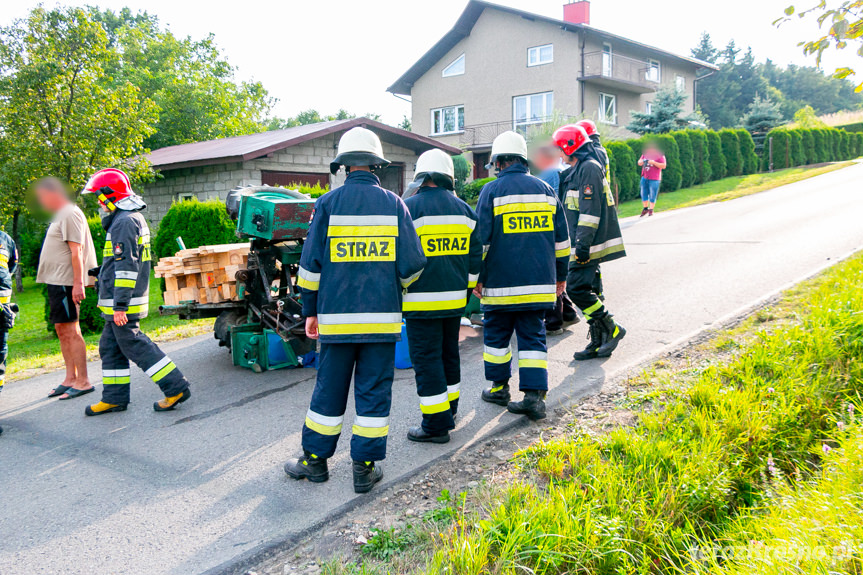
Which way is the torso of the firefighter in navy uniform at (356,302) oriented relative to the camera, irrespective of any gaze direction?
away from the camera

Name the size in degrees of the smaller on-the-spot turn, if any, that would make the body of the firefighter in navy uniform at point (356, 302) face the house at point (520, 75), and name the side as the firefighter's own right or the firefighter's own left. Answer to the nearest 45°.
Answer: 0° — they already face it

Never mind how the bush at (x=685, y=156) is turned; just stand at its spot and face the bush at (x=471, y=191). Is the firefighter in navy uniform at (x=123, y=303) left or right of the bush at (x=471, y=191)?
left

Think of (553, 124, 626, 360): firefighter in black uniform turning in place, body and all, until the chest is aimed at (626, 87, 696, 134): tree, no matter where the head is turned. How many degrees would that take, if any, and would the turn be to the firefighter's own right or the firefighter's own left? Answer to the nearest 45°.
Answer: approximately 90° to the firefighter's own right

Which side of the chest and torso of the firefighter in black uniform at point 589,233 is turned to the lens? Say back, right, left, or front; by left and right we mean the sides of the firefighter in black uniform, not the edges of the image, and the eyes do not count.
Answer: left

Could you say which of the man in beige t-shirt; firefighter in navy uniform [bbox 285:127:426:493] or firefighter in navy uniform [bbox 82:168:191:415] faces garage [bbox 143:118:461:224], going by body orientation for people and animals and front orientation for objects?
firefighter in navy uniform [bbox 285:127:426:493]

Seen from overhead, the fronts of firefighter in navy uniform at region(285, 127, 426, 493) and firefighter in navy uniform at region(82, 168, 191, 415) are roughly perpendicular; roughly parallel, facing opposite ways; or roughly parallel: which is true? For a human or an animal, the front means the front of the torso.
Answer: roughly perpendicular

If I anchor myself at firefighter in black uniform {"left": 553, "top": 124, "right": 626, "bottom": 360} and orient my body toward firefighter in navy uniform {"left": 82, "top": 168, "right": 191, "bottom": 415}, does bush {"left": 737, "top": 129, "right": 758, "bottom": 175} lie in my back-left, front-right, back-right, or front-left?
back-right

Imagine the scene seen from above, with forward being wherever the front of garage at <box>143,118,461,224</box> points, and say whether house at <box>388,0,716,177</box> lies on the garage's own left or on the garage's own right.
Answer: on the garage's own left

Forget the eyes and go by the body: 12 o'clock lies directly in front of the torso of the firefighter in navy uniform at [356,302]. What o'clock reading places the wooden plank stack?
The wooden plank stack is roughly at 11 o'clock from the firefighter in navy uniform.
